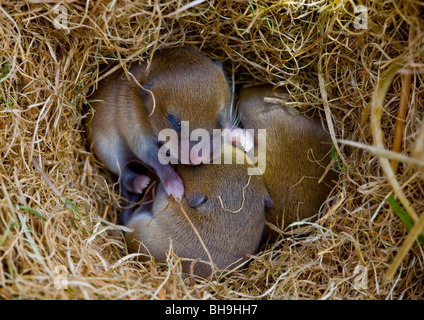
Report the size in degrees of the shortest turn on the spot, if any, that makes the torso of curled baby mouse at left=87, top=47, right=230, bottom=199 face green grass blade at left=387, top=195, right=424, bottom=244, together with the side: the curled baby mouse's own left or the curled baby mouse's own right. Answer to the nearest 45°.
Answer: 0° — it already faces it

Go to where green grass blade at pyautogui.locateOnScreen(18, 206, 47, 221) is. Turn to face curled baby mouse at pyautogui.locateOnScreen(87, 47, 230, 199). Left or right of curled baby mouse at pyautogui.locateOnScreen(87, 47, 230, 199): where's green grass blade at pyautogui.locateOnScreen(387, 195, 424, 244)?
right

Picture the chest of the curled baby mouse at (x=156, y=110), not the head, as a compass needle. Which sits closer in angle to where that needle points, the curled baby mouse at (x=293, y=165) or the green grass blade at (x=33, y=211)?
the curled baby mouse

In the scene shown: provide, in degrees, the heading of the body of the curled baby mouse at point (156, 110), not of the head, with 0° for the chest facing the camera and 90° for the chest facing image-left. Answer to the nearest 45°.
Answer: approximately 315°

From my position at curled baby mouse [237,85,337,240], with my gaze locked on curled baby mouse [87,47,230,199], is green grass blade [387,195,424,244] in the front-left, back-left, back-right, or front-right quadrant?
back-left

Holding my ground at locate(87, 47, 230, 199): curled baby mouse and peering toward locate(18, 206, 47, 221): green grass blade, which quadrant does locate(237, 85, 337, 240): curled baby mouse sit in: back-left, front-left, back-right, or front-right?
back-left

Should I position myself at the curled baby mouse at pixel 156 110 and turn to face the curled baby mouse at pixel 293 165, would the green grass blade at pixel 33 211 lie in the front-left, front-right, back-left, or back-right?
back-right

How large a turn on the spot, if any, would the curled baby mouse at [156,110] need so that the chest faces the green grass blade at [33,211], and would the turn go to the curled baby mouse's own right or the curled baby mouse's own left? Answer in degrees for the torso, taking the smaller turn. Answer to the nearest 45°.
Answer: approximately 90° to the curled baby mouse's own right
